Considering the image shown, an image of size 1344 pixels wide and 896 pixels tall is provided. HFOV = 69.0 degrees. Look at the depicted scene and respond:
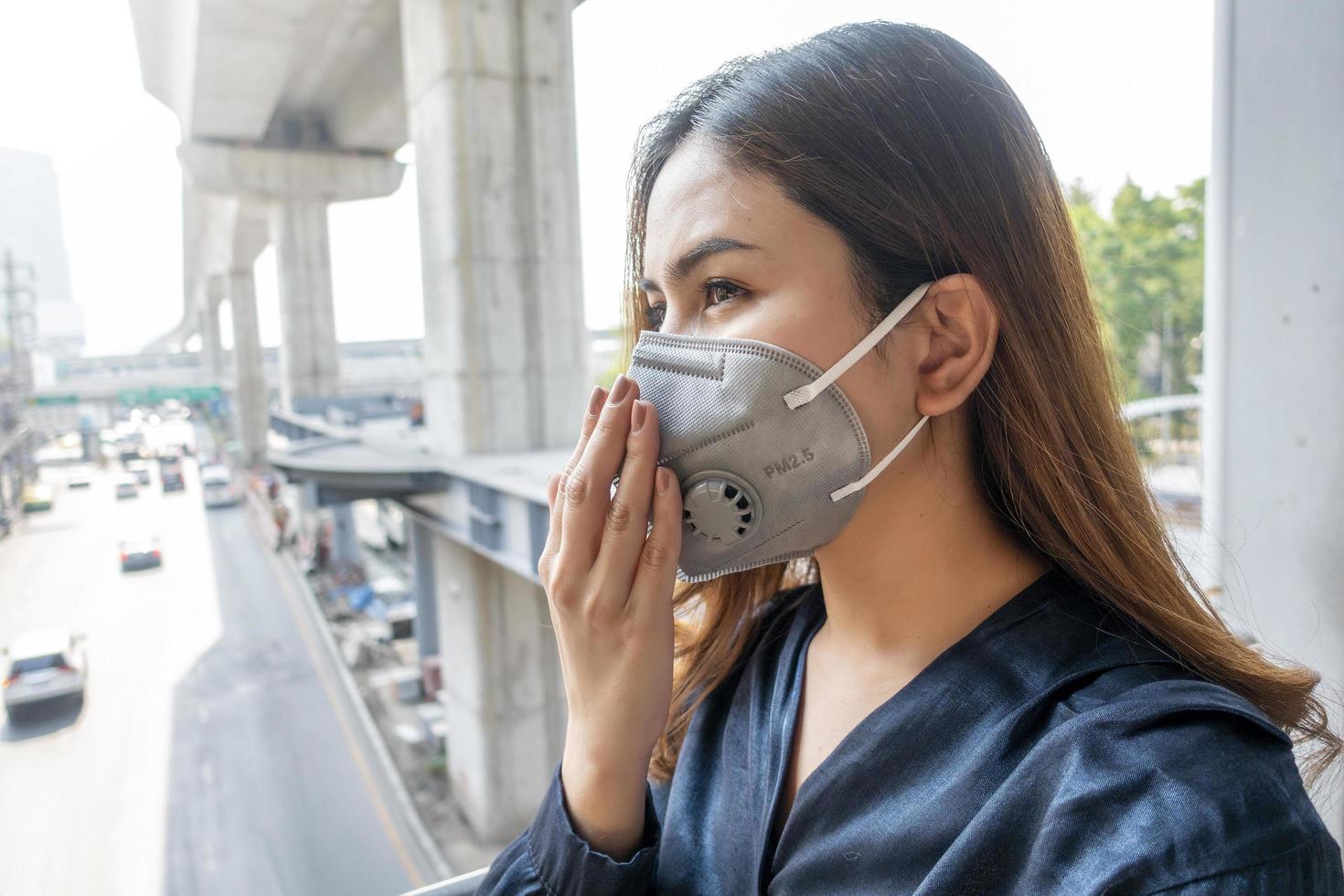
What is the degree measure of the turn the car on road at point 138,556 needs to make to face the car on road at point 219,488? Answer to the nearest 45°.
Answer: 0° — it already faces it

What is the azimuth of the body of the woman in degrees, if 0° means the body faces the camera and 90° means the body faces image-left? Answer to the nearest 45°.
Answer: approximately 45°

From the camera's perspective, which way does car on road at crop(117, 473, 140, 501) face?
away from the camera

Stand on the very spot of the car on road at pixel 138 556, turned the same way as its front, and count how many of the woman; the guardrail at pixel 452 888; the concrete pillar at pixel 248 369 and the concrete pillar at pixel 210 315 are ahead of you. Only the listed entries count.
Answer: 2

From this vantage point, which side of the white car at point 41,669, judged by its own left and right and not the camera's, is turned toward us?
back

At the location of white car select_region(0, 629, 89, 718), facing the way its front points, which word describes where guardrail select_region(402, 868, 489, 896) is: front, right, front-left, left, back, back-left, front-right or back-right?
back

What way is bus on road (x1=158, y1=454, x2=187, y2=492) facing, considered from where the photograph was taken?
facing away from the viewer

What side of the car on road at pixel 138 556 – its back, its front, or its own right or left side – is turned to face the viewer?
back
